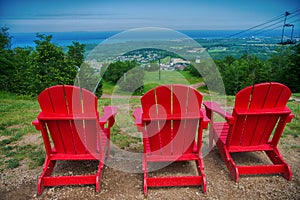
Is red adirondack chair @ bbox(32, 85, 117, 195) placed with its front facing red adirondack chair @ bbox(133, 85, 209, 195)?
no

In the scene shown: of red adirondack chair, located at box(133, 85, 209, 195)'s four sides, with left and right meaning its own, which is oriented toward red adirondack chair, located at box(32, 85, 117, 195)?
left

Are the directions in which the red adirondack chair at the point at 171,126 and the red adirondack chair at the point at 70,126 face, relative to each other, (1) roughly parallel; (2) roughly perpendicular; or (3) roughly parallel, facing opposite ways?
roughly parallel

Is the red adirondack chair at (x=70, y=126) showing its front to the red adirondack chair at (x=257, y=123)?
no

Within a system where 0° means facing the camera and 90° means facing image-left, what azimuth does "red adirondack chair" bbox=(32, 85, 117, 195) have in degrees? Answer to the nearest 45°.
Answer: approximately 225°

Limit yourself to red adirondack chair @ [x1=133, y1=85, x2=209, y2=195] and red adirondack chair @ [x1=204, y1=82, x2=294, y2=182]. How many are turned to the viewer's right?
0

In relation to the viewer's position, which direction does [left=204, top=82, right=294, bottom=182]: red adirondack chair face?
facing away from the viewer and to the left of the viewer

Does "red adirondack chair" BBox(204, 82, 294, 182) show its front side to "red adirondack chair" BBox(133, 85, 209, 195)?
no

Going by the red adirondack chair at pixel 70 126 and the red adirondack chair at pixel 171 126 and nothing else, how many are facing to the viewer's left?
0

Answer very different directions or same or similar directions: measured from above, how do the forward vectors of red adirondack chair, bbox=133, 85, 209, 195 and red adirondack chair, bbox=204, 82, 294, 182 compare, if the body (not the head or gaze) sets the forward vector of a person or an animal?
same or similar directions

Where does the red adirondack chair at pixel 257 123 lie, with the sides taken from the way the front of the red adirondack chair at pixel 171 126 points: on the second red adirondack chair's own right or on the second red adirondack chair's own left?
on the second red adirondack chair's own right

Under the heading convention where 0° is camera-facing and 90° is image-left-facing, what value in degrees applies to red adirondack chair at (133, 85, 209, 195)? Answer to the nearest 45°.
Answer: approximately 180°
